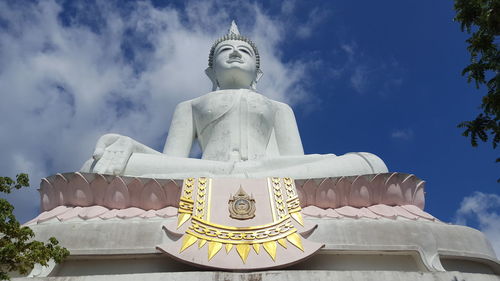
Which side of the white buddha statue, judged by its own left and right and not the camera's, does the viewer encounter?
front
